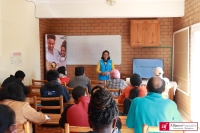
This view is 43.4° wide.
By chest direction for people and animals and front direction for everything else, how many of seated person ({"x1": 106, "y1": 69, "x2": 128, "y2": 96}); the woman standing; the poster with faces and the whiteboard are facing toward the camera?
3

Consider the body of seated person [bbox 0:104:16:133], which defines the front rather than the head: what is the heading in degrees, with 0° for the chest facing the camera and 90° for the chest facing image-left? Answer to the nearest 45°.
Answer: approximately 225°

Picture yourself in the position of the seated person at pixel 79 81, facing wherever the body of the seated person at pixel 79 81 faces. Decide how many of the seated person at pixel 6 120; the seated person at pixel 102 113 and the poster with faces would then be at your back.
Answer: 2

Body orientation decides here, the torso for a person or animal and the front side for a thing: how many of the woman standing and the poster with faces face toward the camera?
2

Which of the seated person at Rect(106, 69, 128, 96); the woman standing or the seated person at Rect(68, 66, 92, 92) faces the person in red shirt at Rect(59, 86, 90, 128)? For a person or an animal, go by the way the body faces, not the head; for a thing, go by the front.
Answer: the woman standing

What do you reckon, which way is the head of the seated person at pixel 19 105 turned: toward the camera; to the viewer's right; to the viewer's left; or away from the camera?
away from the camera

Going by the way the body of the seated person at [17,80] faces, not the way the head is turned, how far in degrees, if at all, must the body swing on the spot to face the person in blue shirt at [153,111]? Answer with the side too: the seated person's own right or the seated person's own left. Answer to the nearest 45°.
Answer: approximately 90° to the seated person's own right

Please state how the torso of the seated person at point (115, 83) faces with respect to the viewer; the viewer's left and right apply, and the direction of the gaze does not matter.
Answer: facing away from the viewer

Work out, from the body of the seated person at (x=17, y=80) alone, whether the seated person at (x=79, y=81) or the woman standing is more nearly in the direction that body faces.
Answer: the woman standing

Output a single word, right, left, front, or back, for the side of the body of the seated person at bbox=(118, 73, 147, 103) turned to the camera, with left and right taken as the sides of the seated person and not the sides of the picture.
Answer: back

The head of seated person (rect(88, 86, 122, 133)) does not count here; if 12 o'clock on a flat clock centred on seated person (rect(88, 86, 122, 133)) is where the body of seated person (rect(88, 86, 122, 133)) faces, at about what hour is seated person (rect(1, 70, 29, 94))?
seated person (rect(1, 70, 29, 94)) is roughly at 11 o'clock from seated person (rect(88, 86, 122, 133)).

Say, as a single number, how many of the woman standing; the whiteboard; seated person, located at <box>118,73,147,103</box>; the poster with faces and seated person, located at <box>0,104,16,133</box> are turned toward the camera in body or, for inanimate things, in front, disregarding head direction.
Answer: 3

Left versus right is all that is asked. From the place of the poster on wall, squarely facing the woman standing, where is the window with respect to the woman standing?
right

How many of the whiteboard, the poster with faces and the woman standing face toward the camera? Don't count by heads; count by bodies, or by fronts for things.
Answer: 3

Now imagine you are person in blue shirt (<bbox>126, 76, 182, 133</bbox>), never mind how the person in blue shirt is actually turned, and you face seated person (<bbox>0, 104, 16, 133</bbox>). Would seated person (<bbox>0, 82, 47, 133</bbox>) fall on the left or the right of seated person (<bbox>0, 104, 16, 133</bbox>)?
right

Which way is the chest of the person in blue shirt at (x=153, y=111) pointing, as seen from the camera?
away from the camera

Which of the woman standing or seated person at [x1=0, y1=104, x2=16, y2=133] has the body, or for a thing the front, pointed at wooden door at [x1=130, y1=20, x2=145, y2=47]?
the seated person

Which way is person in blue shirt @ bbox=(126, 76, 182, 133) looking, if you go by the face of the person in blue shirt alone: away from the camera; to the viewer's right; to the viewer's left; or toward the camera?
away from the camera

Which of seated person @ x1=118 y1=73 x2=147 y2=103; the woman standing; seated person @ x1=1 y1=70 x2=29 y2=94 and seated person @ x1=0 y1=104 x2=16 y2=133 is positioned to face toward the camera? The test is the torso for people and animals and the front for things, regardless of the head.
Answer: the woman standing

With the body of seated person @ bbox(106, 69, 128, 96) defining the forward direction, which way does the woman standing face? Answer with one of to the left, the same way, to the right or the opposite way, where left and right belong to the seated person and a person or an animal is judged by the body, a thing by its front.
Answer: the opposite way
